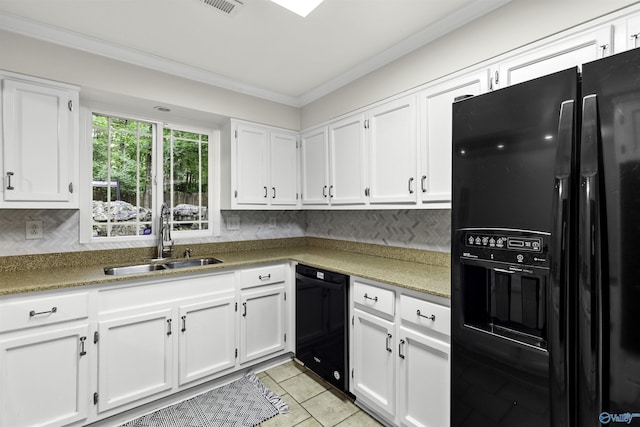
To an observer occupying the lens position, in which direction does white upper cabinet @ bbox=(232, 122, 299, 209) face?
facing the viewer and to the right of the viewer

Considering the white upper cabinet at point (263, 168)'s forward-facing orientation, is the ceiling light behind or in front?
in front

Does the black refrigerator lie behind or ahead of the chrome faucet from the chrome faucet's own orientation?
ahead

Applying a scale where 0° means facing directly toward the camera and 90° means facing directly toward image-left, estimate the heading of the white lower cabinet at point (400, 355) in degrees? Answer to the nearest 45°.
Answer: approximately 45°

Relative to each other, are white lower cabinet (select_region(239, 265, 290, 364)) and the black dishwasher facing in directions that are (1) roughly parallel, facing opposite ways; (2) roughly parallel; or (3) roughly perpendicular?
roughly perpendicular

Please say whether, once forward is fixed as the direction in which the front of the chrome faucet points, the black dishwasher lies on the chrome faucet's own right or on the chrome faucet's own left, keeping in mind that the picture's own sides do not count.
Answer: on the chrome faucet's own left

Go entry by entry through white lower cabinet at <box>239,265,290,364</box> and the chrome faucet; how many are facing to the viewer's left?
0

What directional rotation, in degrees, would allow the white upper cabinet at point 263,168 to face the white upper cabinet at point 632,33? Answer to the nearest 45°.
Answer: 0° — it already faces it
